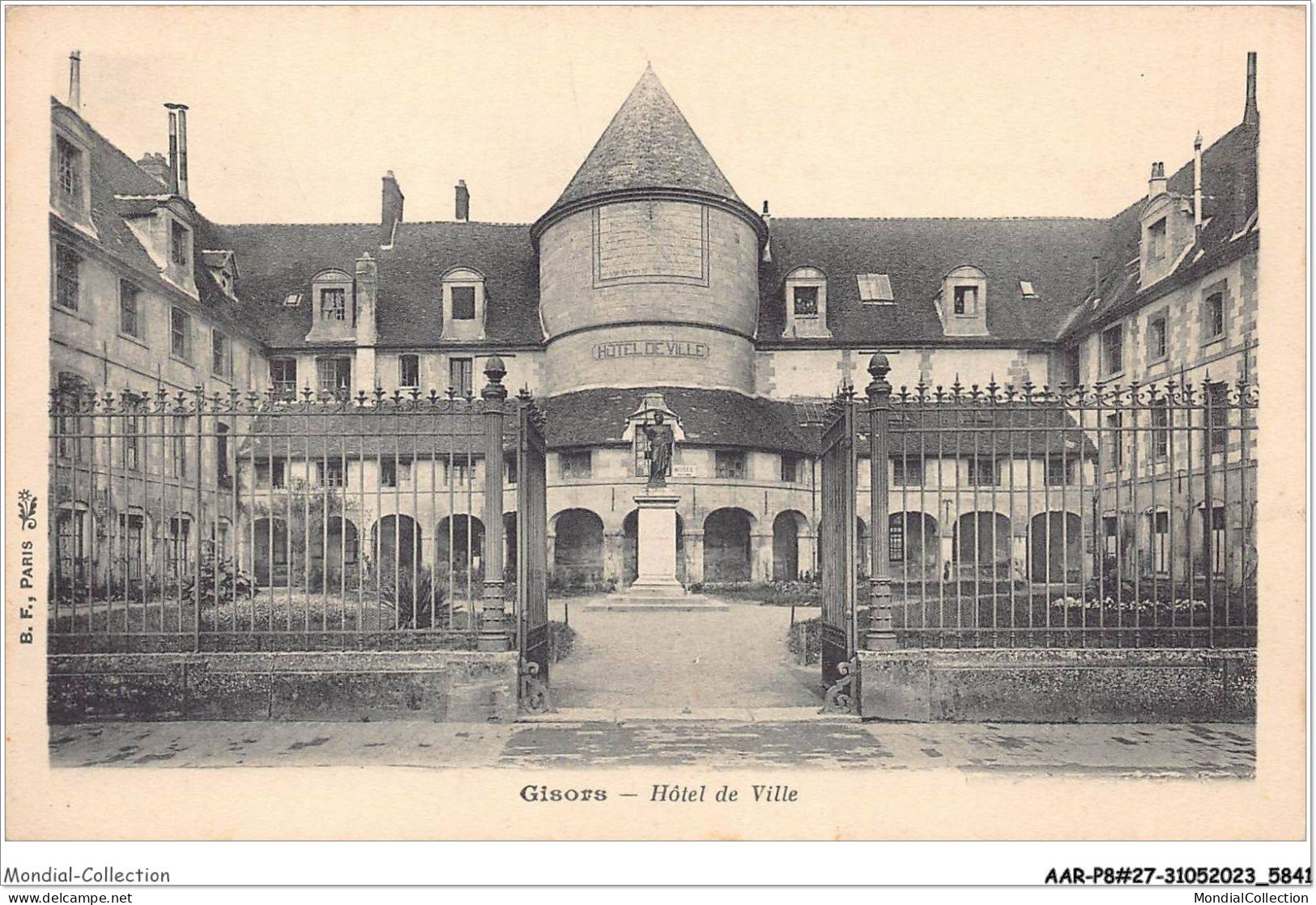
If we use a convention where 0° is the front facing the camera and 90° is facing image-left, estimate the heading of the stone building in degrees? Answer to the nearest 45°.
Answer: approximately 0°
